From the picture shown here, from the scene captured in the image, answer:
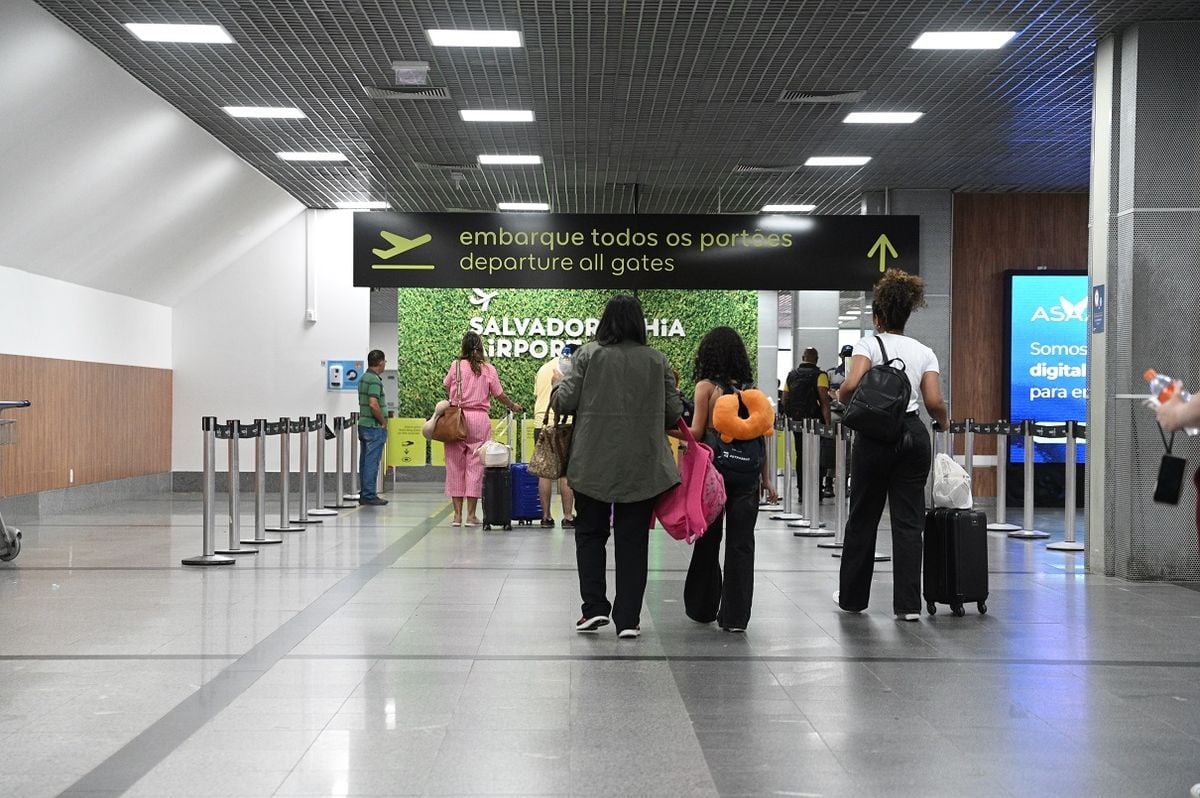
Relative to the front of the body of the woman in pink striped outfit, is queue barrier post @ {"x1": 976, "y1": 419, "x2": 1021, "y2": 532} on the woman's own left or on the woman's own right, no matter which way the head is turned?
on the woman's own right

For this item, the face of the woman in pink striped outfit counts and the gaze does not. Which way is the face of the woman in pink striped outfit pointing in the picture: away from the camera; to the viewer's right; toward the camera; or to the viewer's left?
away from the camera

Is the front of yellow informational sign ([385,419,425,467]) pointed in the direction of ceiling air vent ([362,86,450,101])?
yes

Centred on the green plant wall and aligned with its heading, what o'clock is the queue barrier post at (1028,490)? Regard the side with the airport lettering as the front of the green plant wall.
The queue barrier post is roughly at 11 o'clock from the green plant wall.

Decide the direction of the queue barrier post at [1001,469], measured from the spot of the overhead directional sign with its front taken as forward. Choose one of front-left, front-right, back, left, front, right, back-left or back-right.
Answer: left

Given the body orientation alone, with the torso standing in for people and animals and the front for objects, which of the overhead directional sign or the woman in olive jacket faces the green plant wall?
the woman in olive jacket

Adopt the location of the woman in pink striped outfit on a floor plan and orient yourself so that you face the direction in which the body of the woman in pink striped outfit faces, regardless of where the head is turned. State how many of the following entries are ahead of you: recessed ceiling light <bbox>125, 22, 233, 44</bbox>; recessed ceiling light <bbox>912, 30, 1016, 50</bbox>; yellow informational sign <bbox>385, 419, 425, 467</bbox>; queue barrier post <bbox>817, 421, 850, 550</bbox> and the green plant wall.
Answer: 2

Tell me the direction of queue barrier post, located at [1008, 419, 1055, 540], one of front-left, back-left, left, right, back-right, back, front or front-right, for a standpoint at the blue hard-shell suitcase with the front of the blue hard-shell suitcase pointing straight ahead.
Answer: left

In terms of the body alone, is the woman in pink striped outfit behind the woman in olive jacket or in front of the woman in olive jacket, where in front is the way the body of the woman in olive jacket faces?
in front

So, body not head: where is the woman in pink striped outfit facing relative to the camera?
away from the camera

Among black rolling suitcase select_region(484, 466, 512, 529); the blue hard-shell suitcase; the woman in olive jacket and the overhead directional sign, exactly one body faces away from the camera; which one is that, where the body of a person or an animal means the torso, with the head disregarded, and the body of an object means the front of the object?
the woman in olive jacket

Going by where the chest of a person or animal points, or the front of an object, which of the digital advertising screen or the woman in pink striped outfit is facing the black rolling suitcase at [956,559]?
the digital advertising screen
